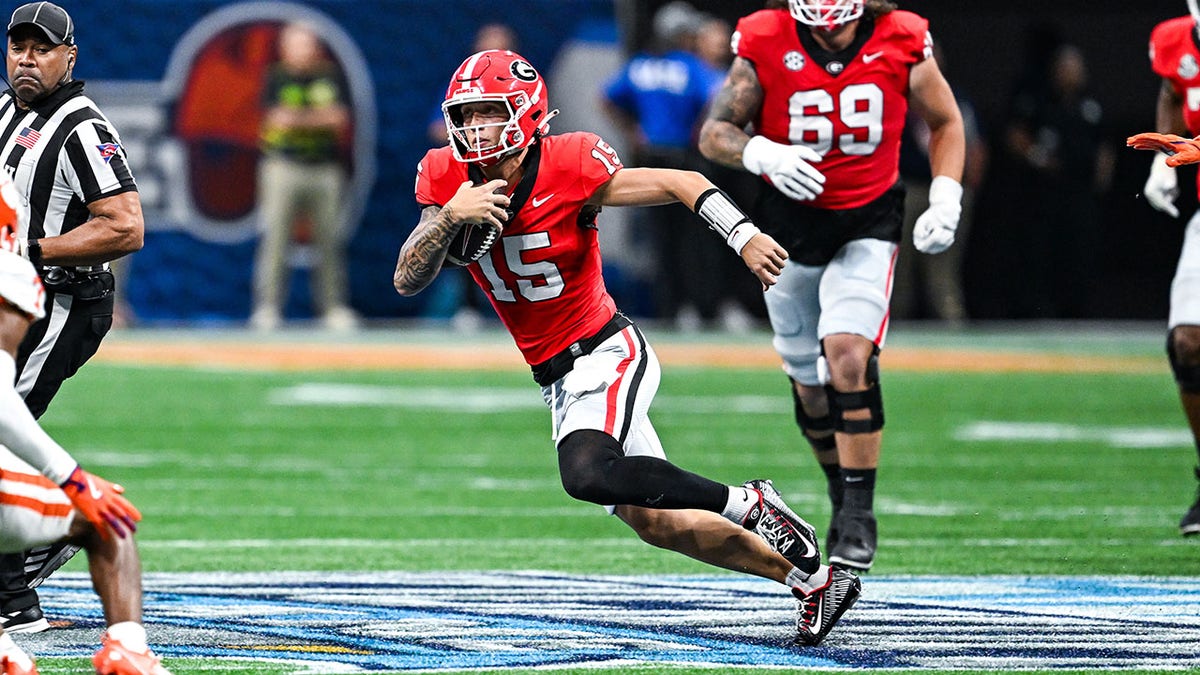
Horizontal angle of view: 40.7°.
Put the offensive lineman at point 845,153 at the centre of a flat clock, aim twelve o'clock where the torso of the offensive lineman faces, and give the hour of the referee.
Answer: The referee is roughly at 2 o'clock from the offensive lineman.

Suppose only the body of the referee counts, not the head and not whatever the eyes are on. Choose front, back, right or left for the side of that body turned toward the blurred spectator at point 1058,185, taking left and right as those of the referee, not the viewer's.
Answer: back

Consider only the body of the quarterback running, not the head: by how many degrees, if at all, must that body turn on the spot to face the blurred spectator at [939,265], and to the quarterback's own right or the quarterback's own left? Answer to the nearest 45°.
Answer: approximately 135° to the quarterback's own right

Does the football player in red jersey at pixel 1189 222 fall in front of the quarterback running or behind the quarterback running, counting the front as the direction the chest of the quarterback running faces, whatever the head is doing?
behind

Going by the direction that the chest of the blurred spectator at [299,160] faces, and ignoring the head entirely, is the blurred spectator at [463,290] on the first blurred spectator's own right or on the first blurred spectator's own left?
on the first blurred spectator's own left

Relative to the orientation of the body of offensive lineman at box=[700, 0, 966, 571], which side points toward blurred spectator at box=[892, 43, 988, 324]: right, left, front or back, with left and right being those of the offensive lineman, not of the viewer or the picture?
back

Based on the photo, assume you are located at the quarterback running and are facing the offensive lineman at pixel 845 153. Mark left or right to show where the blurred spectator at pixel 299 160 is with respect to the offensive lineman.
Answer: left
